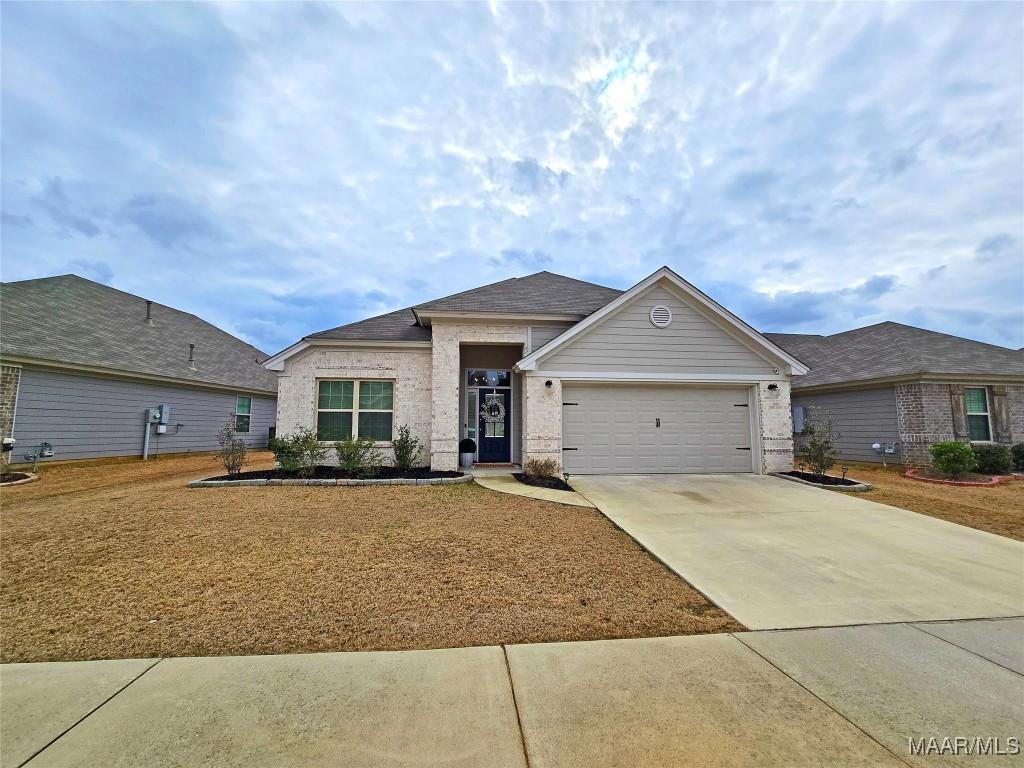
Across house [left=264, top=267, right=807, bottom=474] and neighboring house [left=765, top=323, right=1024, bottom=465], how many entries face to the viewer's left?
0

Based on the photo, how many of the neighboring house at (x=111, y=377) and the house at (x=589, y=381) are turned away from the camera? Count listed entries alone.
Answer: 0

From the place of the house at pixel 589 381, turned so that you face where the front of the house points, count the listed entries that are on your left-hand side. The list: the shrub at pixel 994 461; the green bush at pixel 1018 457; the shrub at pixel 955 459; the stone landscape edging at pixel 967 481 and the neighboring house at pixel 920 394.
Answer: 5

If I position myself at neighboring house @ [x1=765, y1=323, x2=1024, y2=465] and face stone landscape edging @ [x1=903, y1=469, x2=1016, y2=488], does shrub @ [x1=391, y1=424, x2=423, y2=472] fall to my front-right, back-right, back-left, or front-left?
front-right

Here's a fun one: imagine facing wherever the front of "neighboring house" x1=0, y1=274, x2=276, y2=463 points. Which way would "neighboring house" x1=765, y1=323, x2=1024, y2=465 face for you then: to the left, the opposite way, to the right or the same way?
the same way

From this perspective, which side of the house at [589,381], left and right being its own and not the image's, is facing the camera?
front

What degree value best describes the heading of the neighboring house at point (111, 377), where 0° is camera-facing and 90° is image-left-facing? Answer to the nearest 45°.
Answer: approximately 45°

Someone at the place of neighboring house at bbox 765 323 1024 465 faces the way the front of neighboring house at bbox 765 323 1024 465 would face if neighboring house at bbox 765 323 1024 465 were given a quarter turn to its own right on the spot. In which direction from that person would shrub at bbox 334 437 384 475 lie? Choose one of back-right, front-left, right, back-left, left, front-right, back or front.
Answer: front

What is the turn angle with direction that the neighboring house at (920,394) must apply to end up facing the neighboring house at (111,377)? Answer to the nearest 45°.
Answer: approximately 90° to its right

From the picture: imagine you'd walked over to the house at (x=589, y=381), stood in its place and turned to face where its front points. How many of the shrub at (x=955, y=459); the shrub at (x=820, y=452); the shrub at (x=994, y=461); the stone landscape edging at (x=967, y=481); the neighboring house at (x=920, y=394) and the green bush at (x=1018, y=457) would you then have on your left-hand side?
6

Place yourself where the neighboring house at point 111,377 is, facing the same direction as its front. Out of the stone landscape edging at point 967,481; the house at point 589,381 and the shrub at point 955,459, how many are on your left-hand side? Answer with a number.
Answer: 3

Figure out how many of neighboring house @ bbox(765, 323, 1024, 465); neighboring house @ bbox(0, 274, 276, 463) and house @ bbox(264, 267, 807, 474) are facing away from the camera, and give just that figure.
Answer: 0

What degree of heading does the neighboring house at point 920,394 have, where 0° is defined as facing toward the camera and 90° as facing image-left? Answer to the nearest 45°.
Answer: approximately 315°

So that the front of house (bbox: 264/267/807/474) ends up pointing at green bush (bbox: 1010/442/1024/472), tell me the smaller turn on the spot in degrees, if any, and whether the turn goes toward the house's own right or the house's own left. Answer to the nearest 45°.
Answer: approximately 90° to the house's own left

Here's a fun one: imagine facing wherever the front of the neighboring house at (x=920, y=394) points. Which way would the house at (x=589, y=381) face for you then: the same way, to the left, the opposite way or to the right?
the same way

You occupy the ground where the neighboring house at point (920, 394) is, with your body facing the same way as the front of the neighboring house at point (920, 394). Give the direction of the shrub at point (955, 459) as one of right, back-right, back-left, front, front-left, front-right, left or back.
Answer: front-right

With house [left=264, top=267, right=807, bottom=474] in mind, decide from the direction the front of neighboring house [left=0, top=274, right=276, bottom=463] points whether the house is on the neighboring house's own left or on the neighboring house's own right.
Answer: on the neighboring house's own left

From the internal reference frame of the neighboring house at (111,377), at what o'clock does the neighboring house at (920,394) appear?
the neighboring house at (920,394) is roughly at 9 o'clock from the neighboring house at (111,377).

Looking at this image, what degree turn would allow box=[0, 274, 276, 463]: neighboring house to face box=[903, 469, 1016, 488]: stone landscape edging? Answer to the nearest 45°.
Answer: approximately 90° to its left
